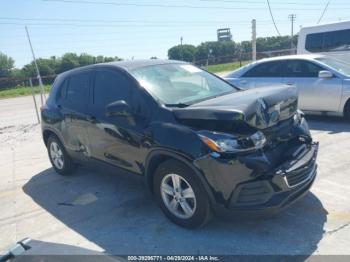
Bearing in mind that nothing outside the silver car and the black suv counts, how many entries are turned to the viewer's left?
0

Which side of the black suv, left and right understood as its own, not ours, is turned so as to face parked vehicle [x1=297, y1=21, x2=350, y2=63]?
left

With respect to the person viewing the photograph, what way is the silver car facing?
facing the viewer and to the right of the viewer

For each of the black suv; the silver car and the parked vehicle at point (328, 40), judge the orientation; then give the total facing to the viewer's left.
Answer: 0

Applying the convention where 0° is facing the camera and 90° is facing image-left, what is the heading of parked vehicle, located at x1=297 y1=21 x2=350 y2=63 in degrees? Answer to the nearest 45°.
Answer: approximately 315°

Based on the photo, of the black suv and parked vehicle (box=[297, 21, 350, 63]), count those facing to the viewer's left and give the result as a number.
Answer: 0

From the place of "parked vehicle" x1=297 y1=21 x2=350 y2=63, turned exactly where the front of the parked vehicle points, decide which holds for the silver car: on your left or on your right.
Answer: on your right
